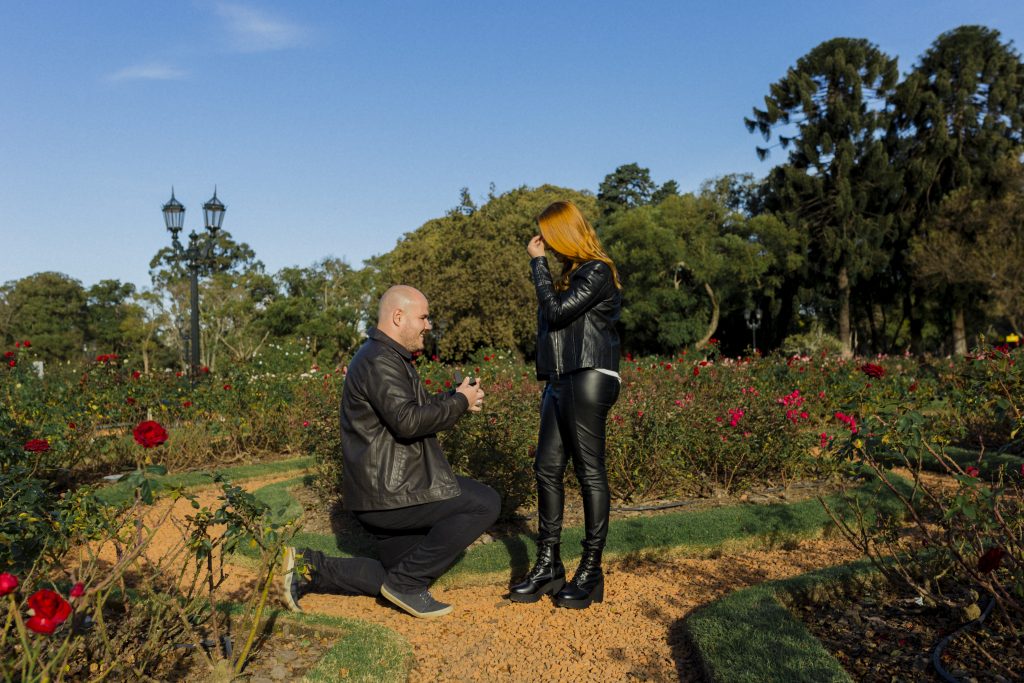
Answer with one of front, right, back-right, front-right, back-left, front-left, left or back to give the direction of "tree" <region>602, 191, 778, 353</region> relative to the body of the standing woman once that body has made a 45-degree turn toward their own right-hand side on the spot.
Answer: right

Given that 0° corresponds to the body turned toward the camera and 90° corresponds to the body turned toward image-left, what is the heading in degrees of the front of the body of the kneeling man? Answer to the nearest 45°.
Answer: approximately 270°

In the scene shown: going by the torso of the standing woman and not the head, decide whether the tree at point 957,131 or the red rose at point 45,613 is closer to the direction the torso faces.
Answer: the red rose

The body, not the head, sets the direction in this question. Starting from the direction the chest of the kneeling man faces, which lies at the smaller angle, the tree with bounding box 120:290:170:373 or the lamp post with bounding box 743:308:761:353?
the lamp post

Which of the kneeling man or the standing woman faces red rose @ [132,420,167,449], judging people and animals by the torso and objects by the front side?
the standing woman

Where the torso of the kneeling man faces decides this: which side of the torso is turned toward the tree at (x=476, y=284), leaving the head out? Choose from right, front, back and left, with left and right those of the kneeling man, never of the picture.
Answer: left

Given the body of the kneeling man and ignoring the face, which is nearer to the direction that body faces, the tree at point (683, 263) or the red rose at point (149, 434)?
the tree

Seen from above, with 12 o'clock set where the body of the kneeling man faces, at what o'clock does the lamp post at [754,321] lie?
The lamp post is roughly at 10 o'clock from the kneeling man.

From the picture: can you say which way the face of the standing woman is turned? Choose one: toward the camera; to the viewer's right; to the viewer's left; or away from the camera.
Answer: to the viewer's left

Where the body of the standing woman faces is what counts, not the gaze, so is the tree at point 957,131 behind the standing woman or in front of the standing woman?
behind

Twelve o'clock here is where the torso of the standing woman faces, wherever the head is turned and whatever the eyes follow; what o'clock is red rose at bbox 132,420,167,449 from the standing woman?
The red rose is roughly at 12 o'clock from the standing woman.

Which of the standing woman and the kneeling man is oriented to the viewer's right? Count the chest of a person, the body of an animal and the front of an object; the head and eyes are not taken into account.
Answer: the kneeling man

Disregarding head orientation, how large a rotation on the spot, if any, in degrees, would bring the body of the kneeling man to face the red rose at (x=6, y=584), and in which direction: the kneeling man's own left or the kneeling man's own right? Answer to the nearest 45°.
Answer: approximately 135° to the kneeling man's own right

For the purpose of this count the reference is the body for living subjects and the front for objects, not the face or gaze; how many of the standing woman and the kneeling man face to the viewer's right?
1

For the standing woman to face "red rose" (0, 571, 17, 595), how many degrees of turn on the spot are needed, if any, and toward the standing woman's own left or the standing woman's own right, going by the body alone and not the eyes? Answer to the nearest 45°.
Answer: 0° — they already face it

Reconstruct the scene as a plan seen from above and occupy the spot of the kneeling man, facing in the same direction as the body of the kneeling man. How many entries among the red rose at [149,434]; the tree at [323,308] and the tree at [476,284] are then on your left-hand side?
2

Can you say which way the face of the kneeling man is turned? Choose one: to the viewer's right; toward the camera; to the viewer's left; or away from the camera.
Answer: to the viewer's right
